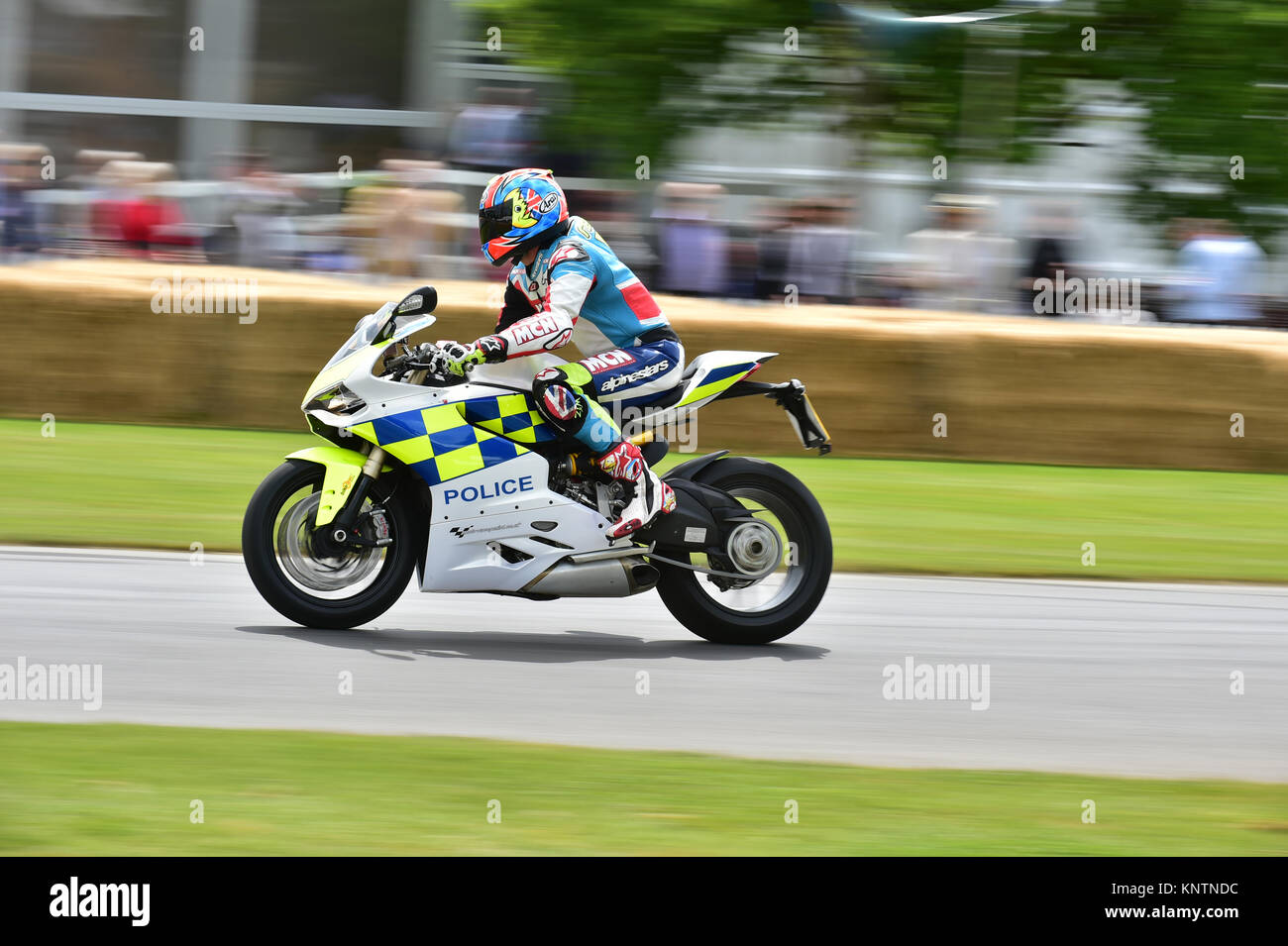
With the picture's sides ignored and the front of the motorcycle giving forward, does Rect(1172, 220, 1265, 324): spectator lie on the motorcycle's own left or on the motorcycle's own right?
on the motorcycle's own right

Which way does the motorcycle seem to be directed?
to the viewer's left

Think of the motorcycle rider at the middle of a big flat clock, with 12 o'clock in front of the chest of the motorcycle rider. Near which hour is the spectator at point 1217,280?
The spectator is roughly at 4 o'clock from the motorcycle rider.

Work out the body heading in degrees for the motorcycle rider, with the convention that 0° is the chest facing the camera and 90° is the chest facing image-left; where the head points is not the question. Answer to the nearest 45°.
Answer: approximately 90°

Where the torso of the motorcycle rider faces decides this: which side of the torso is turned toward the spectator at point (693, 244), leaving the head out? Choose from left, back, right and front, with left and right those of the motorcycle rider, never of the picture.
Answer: right

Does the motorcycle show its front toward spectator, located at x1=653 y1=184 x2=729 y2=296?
no

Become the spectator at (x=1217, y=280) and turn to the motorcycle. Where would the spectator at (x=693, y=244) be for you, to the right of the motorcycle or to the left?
right

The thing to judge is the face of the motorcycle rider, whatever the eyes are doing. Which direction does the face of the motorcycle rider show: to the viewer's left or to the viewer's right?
to the viewer's left
